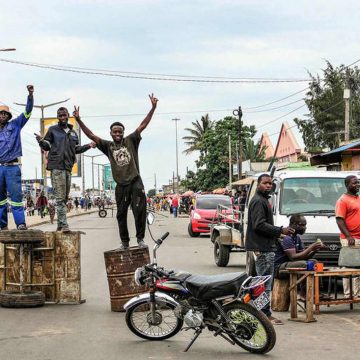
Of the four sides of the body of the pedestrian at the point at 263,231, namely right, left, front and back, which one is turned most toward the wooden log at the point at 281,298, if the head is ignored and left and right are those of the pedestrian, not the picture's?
left

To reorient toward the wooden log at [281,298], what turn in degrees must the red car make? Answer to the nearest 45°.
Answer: approximately 45° to its left

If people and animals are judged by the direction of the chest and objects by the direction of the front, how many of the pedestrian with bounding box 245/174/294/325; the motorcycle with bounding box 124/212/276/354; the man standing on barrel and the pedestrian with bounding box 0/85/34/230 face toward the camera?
2

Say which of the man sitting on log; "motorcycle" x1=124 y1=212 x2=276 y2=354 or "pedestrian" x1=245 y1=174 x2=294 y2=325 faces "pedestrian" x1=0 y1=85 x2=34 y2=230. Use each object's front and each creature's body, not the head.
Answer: the motorcycle

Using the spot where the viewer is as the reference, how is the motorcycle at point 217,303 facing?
facing away from the viewer and to the left of the viewer

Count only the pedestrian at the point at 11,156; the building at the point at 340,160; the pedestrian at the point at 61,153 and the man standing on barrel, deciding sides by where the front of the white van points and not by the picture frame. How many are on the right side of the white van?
3

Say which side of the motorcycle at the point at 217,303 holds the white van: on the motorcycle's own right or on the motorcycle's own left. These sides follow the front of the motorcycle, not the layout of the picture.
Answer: on the motorcycle's own right
